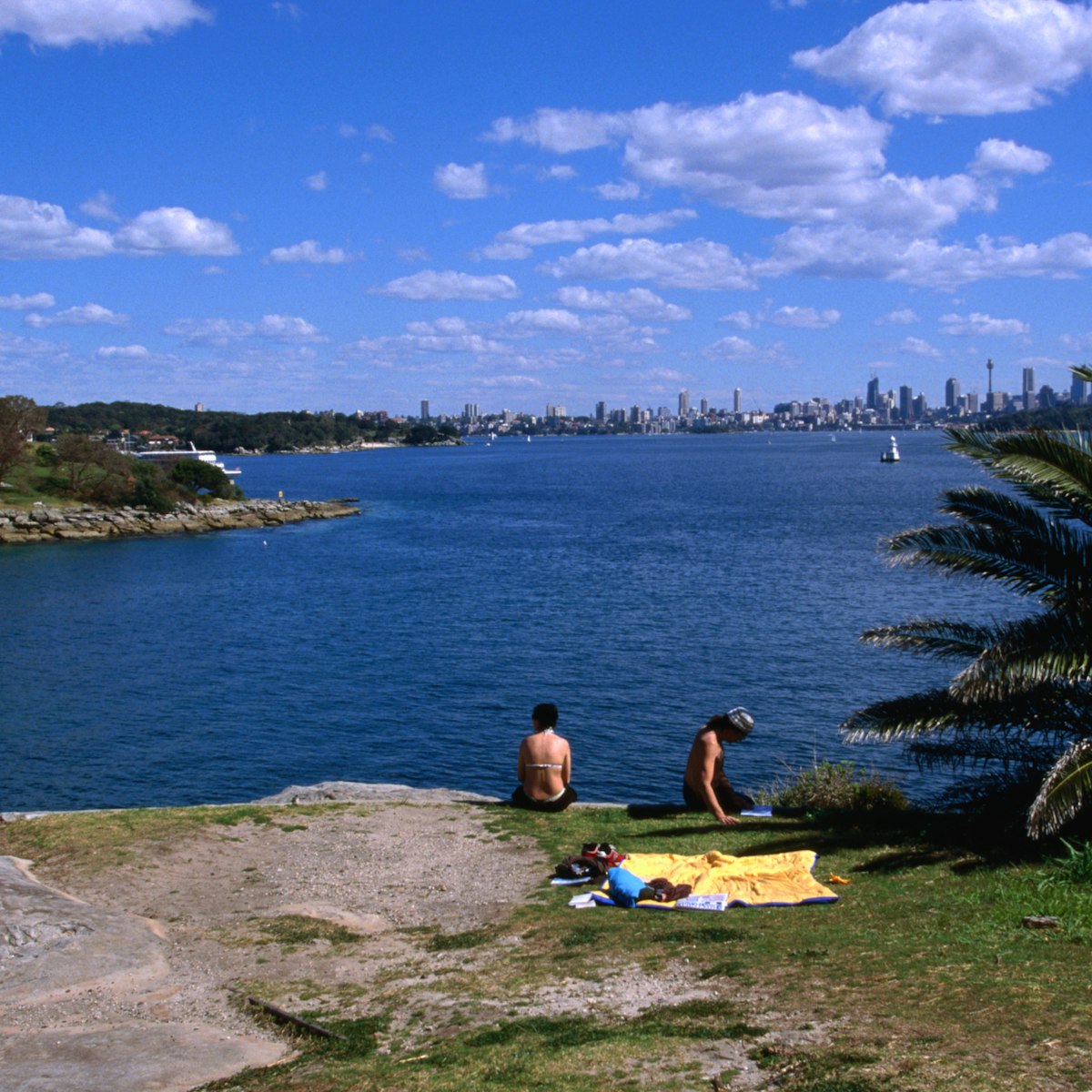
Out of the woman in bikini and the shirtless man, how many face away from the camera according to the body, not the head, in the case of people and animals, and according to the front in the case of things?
1

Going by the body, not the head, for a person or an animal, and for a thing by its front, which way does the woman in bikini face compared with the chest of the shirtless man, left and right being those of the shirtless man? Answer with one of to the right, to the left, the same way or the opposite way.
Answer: to the left

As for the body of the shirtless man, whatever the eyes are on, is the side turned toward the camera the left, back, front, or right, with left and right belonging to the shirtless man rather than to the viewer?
right

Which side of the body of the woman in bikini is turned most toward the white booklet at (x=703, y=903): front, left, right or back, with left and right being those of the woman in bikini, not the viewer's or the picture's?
back

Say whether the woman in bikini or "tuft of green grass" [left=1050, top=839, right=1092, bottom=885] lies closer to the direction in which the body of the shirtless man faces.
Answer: the tuft of green grass

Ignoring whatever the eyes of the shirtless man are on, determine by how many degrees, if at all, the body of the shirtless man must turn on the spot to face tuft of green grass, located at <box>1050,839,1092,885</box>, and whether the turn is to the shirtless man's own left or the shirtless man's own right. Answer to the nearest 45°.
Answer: approximately 45° to the shirtless man's own right

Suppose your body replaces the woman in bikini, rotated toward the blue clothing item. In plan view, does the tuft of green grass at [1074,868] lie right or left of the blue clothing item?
left

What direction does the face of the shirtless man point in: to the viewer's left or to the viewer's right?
to the viewer's right

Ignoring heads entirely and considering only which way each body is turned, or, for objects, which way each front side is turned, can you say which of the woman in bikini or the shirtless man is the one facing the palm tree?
the shirtless man

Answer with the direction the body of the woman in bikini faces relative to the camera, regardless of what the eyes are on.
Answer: away from the camera

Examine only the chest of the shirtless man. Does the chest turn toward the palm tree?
yes

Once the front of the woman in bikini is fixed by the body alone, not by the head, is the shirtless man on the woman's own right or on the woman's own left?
on the woman's own right

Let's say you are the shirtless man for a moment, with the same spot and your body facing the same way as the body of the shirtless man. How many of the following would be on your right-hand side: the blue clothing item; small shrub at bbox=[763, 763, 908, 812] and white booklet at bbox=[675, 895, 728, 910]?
2
